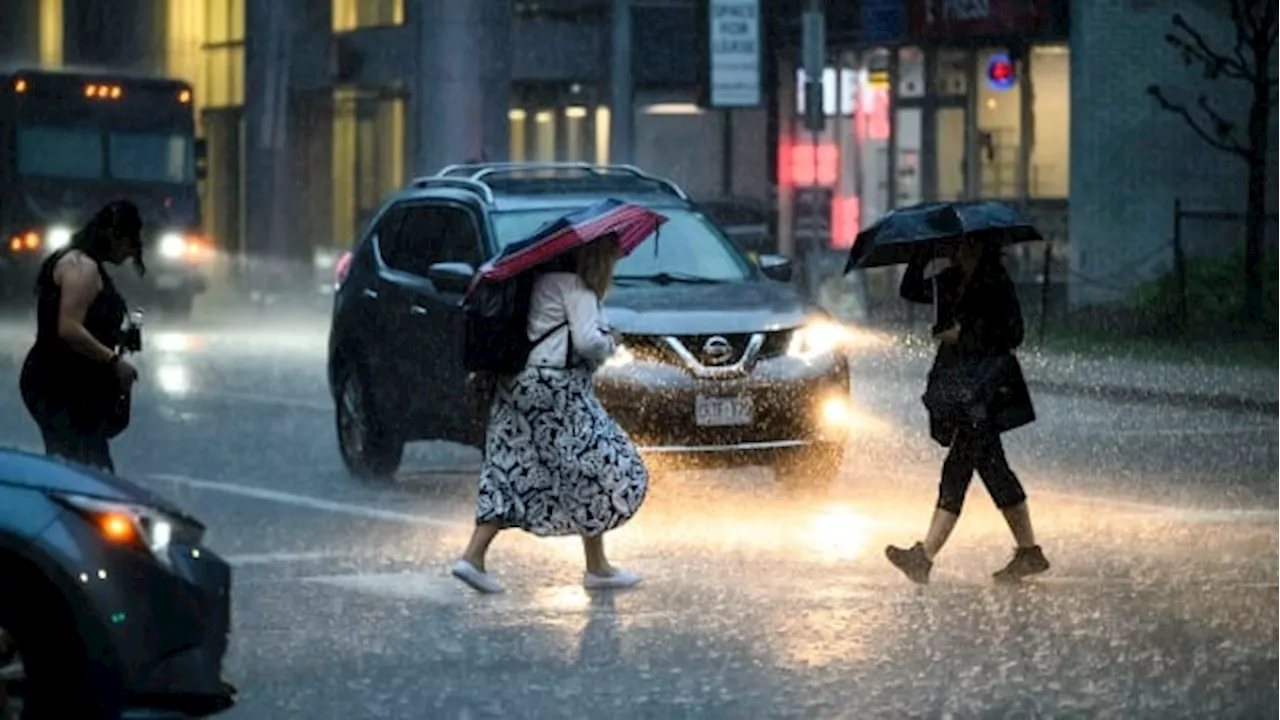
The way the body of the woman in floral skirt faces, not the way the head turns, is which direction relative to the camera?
to the viewer's right

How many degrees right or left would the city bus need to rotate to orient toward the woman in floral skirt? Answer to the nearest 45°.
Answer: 0° — it already faces them

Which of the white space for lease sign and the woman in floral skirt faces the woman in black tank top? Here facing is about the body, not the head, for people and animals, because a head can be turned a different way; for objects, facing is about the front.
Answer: the white space for lease sign

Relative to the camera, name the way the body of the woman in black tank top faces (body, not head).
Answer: to the viewer's right

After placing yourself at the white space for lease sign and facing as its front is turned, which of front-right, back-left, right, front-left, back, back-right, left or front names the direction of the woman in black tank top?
front

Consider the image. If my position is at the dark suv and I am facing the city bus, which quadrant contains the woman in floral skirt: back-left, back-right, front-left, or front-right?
back-left

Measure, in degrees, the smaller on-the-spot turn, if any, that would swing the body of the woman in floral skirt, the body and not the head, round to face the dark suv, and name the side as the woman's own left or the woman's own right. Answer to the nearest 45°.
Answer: approximately 90° to the woman's own left

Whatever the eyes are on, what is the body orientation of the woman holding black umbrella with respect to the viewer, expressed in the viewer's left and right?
facing to the left of the viewer

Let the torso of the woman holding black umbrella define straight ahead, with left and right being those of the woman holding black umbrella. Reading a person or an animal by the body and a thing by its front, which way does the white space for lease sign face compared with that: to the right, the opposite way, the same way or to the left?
to the left

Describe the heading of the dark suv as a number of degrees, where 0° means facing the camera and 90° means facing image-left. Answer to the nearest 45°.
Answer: approximately 315°

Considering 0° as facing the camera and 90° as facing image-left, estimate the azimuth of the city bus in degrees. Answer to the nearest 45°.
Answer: approximately 0°

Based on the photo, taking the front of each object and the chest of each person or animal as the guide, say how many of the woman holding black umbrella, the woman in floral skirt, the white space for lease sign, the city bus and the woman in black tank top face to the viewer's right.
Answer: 2

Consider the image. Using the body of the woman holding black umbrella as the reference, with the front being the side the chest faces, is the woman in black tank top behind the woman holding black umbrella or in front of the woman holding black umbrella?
in front

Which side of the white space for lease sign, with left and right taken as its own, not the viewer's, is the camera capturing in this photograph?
front

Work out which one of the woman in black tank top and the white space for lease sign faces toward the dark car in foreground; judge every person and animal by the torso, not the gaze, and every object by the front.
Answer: the white space for lease sign
